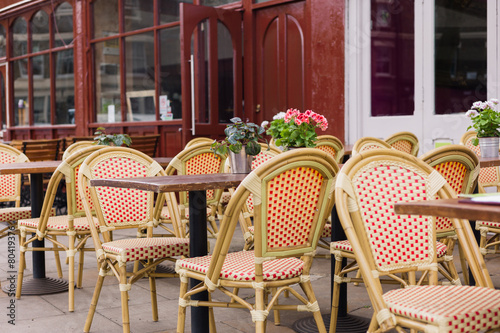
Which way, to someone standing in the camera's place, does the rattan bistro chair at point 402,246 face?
facing the viewer and to the right of the viewer

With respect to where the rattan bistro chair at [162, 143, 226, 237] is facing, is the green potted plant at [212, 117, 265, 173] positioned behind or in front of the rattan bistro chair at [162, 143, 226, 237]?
behind

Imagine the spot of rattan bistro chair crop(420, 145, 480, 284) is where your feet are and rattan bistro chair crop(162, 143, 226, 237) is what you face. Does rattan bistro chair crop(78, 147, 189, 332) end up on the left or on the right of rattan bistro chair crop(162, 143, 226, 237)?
left

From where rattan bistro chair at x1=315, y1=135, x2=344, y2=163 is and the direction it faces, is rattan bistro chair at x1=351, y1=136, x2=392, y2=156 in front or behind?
behind

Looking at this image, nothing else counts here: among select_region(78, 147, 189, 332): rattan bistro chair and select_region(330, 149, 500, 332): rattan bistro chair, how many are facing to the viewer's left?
0

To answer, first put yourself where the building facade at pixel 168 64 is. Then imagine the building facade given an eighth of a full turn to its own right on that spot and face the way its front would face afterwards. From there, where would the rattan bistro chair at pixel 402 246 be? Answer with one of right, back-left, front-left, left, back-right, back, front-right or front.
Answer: left

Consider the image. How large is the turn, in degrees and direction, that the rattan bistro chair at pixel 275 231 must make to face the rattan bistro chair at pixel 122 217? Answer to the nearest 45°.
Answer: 0° — it already faces it

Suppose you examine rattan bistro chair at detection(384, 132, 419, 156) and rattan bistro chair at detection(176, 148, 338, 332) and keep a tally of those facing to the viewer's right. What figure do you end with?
0
